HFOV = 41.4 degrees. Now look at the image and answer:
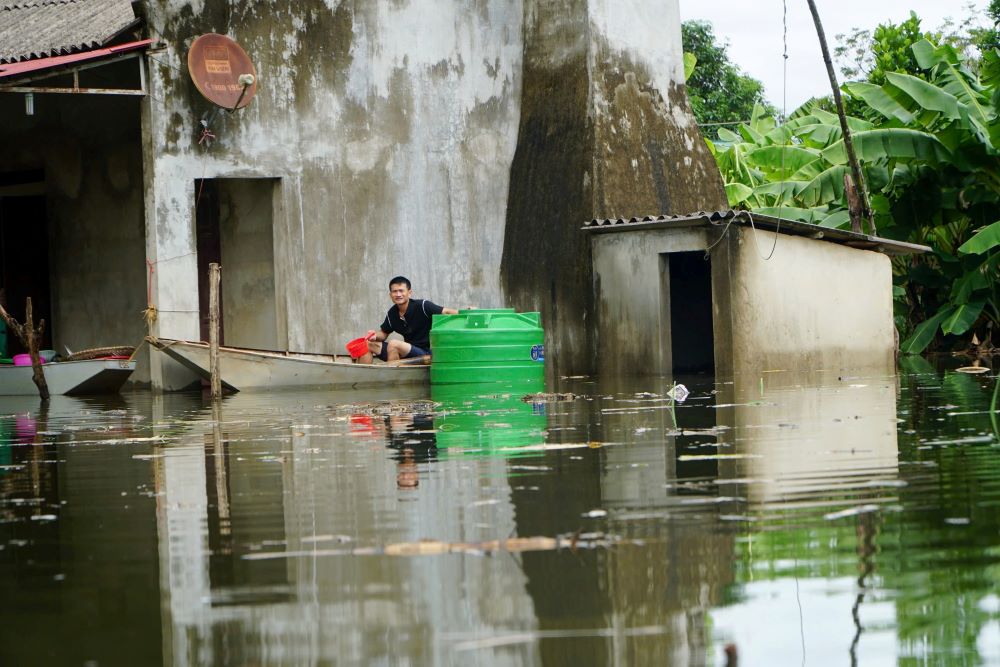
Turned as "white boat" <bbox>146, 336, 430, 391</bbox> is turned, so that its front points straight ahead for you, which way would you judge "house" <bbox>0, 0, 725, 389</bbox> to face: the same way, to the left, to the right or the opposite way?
to the left

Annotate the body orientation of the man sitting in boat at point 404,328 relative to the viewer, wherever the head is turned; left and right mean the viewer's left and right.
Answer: facing the viewer and to the left of the viewer

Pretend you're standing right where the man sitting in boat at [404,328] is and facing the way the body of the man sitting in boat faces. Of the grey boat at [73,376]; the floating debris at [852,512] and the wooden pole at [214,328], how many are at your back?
0

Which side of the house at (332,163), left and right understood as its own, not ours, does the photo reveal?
front

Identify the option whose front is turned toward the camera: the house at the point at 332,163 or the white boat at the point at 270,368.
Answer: the house

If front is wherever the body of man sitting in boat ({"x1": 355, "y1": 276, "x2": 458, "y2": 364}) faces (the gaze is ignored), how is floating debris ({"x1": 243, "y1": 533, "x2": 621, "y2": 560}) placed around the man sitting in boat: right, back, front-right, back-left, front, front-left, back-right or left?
front-left

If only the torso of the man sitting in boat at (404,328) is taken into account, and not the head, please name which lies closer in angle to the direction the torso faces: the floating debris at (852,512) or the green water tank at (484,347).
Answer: the floating debris

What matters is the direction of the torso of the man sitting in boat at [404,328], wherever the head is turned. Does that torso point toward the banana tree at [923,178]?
no

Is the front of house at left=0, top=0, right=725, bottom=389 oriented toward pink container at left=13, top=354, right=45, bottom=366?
no

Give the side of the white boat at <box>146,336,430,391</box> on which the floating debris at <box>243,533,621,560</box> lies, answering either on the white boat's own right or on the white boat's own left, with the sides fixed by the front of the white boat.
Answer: on the white boat's own left

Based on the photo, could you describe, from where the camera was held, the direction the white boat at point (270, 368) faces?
facing to the left of the viewer

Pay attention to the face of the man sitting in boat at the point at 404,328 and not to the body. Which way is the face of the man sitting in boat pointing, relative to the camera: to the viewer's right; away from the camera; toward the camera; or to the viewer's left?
toward the camera

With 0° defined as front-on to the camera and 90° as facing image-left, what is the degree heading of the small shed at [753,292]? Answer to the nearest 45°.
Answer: approximately 45°

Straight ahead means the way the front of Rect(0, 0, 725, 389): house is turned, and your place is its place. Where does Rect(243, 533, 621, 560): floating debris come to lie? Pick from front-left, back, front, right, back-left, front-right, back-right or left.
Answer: front

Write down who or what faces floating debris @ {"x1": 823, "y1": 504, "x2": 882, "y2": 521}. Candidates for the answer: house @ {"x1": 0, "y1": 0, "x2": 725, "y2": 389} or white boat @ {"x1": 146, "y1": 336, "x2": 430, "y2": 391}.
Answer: the house

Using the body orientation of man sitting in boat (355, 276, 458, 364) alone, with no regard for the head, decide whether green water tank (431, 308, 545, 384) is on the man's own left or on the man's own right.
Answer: on the man's own left

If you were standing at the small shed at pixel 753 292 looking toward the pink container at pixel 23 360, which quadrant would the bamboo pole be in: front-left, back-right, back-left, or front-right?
back-right

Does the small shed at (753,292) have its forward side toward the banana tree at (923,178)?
no

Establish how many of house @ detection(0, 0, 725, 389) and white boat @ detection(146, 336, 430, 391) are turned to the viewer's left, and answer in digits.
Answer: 1
